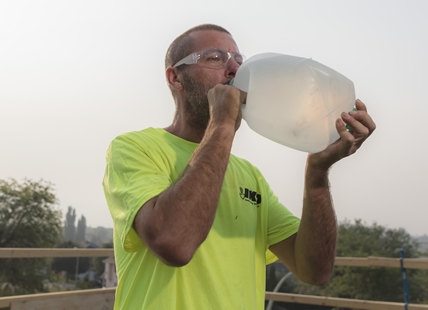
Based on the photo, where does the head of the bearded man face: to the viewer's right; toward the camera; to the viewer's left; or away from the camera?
to the viewer's right

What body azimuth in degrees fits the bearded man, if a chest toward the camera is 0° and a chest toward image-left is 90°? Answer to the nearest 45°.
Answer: approximately 315°

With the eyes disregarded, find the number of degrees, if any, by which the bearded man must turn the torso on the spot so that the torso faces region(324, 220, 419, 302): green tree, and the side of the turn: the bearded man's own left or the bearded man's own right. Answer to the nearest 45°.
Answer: approximately 135° to the bearded man's own left
